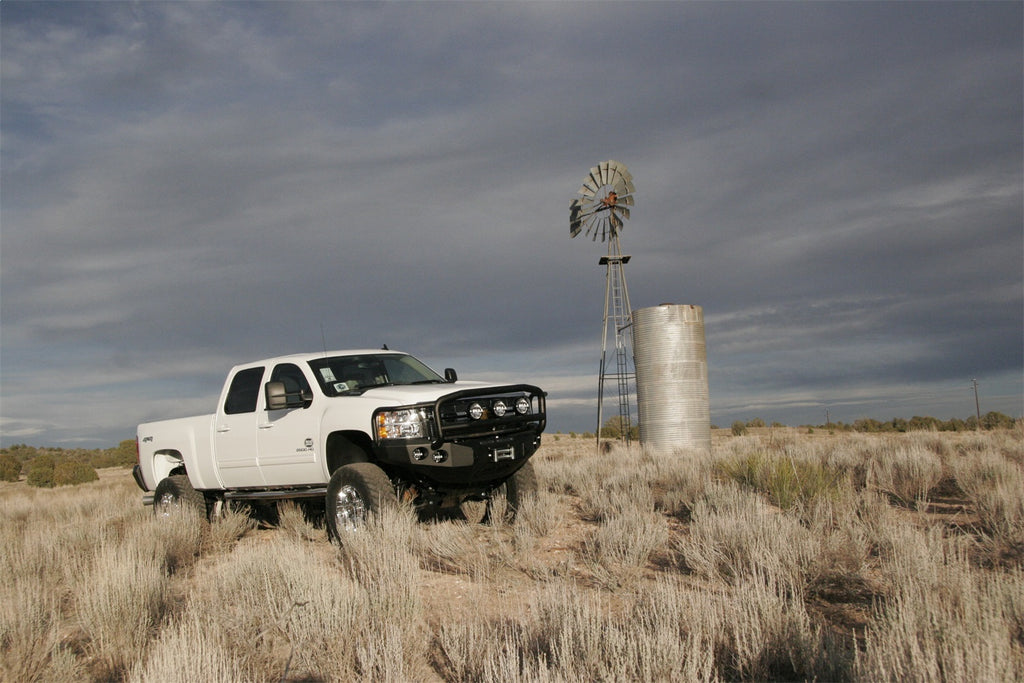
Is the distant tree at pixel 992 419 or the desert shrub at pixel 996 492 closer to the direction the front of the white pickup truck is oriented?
the desert shrub

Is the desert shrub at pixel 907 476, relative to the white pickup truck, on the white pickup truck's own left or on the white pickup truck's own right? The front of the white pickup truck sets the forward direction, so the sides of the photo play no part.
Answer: on the white pickup truck's own left

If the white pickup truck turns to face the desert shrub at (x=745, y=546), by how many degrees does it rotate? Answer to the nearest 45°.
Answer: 0° — it already faces it

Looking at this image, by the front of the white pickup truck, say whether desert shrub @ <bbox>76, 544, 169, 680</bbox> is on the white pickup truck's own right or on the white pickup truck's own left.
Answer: on the white pickup truck's own right

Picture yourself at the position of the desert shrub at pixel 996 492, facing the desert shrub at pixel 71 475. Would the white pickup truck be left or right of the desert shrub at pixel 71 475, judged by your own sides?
left

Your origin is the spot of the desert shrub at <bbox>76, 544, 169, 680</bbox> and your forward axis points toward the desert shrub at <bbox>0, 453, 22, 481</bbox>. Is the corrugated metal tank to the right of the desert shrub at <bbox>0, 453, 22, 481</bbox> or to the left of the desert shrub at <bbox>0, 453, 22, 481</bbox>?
right

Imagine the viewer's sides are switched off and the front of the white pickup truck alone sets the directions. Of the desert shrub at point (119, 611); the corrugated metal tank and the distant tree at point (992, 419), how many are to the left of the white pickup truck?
2

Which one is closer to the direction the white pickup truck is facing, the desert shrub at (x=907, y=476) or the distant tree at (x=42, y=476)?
the desert shrub

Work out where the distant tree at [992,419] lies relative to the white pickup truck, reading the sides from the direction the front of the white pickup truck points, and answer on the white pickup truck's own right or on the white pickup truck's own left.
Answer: on the white pickup truck's own left

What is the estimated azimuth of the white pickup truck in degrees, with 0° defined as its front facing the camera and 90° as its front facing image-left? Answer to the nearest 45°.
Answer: approximately 315°
